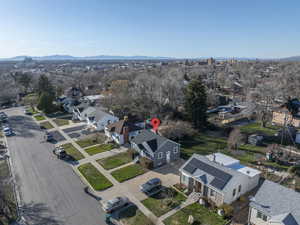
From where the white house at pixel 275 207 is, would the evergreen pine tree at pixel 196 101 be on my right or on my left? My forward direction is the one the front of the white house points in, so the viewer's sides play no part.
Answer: on my right

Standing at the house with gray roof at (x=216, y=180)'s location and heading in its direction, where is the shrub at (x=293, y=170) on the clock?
The shrub is roughly at 6 o'clock from the house with gray roof.
